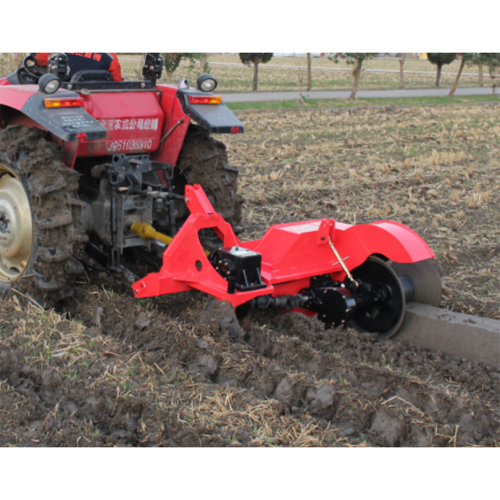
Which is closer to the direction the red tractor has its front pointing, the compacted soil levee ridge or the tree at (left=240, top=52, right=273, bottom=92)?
the tree

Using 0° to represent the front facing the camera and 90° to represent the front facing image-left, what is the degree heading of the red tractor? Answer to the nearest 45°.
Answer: approximately 135°

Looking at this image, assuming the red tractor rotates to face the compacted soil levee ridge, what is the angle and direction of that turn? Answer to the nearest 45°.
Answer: approximately 135° to its right

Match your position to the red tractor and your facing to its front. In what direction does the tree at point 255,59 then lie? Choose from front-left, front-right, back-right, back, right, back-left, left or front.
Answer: front-right
